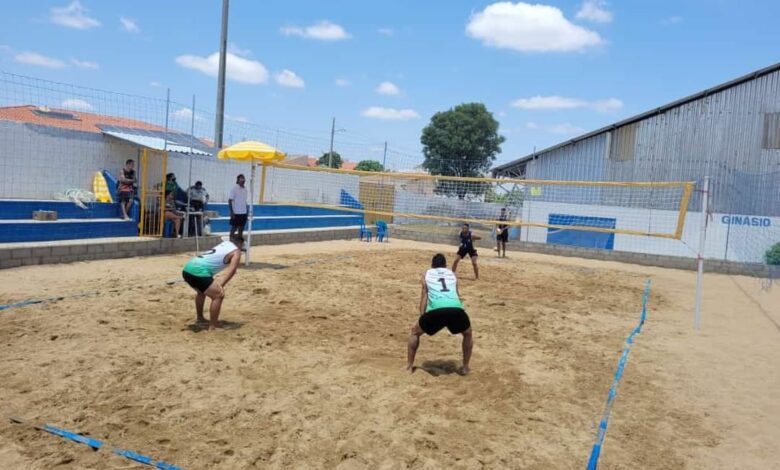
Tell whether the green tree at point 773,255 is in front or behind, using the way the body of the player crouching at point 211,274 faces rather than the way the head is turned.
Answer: in front

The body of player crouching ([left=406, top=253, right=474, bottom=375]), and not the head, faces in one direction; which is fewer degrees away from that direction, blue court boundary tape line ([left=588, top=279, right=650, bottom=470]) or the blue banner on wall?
the blue banner on wall

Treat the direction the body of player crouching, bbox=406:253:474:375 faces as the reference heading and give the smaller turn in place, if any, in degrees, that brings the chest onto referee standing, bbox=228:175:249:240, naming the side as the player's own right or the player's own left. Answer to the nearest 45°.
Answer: approximately 45° to the player's own left

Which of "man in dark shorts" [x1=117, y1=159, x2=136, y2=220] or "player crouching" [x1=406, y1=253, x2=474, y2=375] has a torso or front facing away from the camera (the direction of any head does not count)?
the player crouching

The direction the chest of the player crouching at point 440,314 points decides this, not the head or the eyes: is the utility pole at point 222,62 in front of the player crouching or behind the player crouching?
in front

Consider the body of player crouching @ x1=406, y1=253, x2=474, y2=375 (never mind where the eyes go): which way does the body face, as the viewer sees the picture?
away from the camera

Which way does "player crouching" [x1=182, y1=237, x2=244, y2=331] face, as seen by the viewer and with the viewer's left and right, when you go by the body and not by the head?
facing away from the viewer and to the right of the viewer

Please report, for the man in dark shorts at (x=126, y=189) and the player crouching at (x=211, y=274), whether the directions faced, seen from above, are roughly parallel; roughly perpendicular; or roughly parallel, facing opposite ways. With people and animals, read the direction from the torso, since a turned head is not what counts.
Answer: roughly perpendicular

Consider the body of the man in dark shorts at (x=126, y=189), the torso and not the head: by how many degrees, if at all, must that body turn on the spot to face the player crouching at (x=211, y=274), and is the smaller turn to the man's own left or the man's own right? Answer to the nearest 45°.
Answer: approximately 45° to the man's own right

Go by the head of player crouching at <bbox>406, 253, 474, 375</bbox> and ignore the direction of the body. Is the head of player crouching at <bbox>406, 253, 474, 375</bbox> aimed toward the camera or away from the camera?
away from the camera

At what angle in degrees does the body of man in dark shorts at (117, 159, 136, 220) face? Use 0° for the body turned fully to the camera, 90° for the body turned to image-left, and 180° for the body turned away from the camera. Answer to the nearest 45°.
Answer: approximately 315°

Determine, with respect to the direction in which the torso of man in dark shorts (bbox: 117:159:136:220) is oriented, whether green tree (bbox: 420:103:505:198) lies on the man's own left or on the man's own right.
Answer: on the man's own left

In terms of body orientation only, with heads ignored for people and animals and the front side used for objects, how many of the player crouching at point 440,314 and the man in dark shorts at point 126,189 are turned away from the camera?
1
